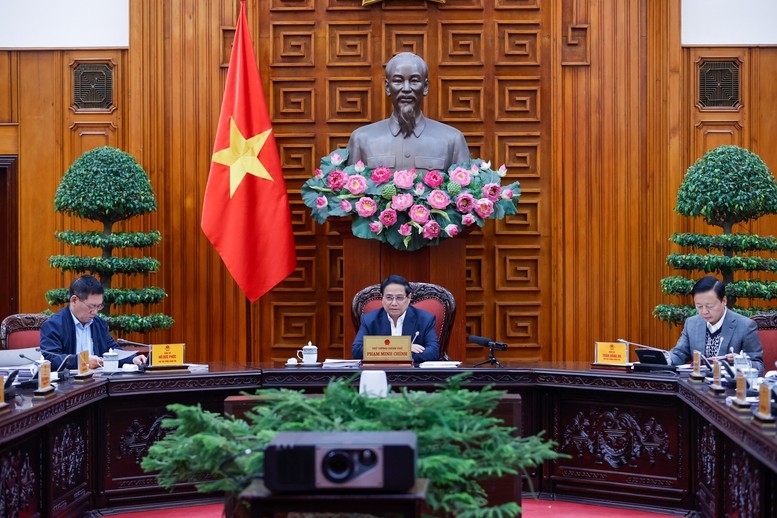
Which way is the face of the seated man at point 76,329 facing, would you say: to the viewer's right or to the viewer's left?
to the viewer's right

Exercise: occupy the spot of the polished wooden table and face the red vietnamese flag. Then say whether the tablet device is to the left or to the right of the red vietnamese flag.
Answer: right

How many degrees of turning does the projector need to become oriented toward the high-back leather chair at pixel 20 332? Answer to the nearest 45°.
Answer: approximately 135° to its right

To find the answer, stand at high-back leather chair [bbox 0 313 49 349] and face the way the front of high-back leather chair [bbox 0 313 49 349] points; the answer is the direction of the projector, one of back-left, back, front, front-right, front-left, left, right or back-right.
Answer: front-right

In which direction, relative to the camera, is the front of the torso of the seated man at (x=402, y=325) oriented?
toward the camera

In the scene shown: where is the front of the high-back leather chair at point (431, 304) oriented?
toward the camera

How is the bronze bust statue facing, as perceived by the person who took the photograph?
facing the viewer

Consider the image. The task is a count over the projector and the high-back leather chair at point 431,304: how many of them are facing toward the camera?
2

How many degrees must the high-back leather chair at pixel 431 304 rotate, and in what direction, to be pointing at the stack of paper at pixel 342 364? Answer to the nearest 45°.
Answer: approximately 45° to its right

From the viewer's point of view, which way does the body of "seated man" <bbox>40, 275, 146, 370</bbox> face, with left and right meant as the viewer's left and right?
facing the viewer and to the right of the viewer

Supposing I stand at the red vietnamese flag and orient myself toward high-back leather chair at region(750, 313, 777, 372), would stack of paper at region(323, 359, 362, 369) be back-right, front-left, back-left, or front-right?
front-right

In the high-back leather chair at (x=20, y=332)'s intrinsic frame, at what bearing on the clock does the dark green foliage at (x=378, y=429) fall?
The dark green foliage is roughly at 1 o'clock from the high-back leather chair.

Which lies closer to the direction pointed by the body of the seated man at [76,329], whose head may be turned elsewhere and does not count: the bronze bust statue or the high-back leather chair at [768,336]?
the high-back leather chair

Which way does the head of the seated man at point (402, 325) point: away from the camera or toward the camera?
toward the camera
